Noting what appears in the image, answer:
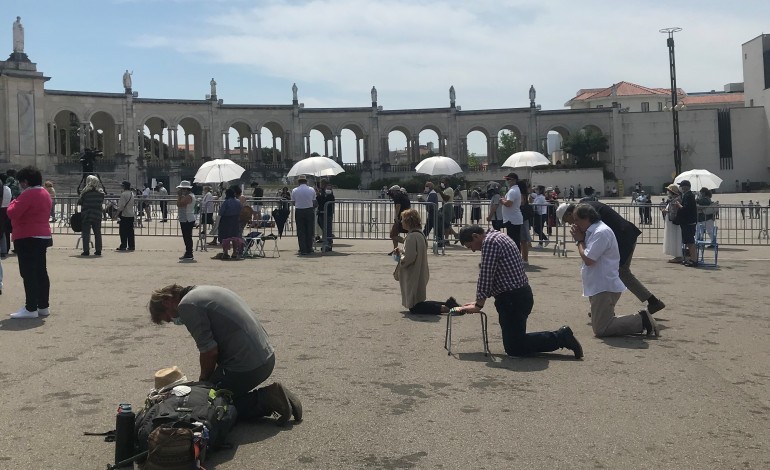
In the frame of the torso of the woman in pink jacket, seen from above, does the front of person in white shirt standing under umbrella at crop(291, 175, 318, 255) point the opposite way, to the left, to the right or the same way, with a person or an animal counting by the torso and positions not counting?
to the right

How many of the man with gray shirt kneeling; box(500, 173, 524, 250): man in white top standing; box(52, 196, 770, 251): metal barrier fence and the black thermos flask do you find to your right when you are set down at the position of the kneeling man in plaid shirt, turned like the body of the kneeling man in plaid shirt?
2

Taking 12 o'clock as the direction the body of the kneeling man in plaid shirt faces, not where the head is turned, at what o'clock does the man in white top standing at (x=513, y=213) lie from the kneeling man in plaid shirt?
The man in white top standing is roughly at 3 o'clock from the kneeling man in plaid shirt.

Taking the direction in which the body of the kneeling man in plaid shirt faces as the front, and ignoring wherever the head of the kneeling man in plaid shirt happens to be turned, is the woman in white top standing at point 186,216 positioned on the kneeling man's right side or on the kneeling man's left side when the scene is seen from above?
on the kneeling man's right side

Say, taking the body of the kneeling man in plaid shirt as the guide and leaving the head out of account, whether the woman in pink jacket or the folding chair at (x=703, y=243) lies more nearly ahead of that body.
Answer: the woman in pink jacket

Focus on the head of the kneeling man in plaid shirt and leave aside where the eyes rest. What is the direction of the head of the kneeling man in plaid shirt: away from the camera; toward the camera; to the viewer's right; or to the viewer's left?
to the viewer's left

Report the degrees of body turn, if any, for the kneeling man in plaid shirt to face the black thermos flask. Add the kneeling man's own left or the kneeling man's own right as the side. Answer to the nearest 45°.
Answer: approximately 45° to the kneeling man's own left

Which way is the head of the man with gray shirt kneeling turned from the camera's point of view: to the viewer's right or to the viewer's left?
to the viewer's left

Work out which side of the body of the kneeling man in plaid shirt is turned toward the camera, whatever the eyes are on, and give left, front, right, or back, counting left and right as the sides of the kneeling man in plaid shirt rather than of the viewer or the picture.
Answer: left
